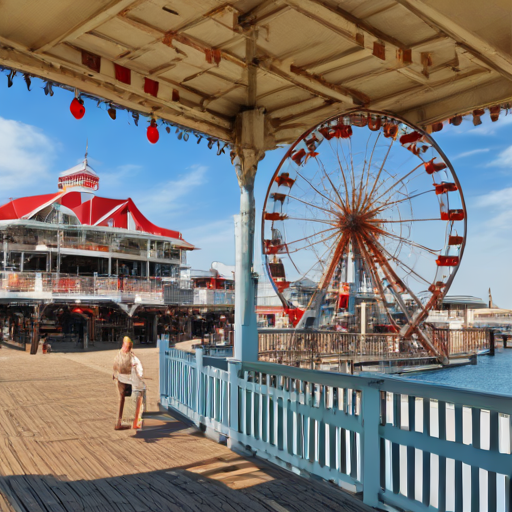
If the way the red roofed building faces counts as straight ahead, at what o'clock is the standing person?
The standing person is roughly at 12 o'clock from the red roofed building.

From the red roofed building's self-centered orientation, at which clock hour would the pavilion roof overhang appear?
The pavilion roof overhang is roughly at 12 o'clock from the red roofed building.

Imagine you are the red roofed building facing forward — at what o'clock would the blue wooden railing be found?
The blue wooden railing is roughly at 12 o'clock from the red roofed building.

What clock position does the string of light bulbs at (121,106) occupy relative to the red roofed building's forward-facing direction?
The string of light bulbs is roughly at 12 o'clock from the red roofed building.

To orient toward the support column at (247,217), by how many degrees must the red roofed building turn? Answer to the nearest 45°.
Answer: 0° — it already faces it

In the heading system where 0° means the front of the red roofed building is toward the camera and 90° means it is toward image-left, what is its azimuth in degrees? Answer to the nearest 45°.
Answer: approximately 0°

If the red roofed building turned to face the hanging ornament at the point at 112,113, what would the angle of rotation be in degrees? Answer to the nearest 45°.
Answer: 0° — it already faces it
